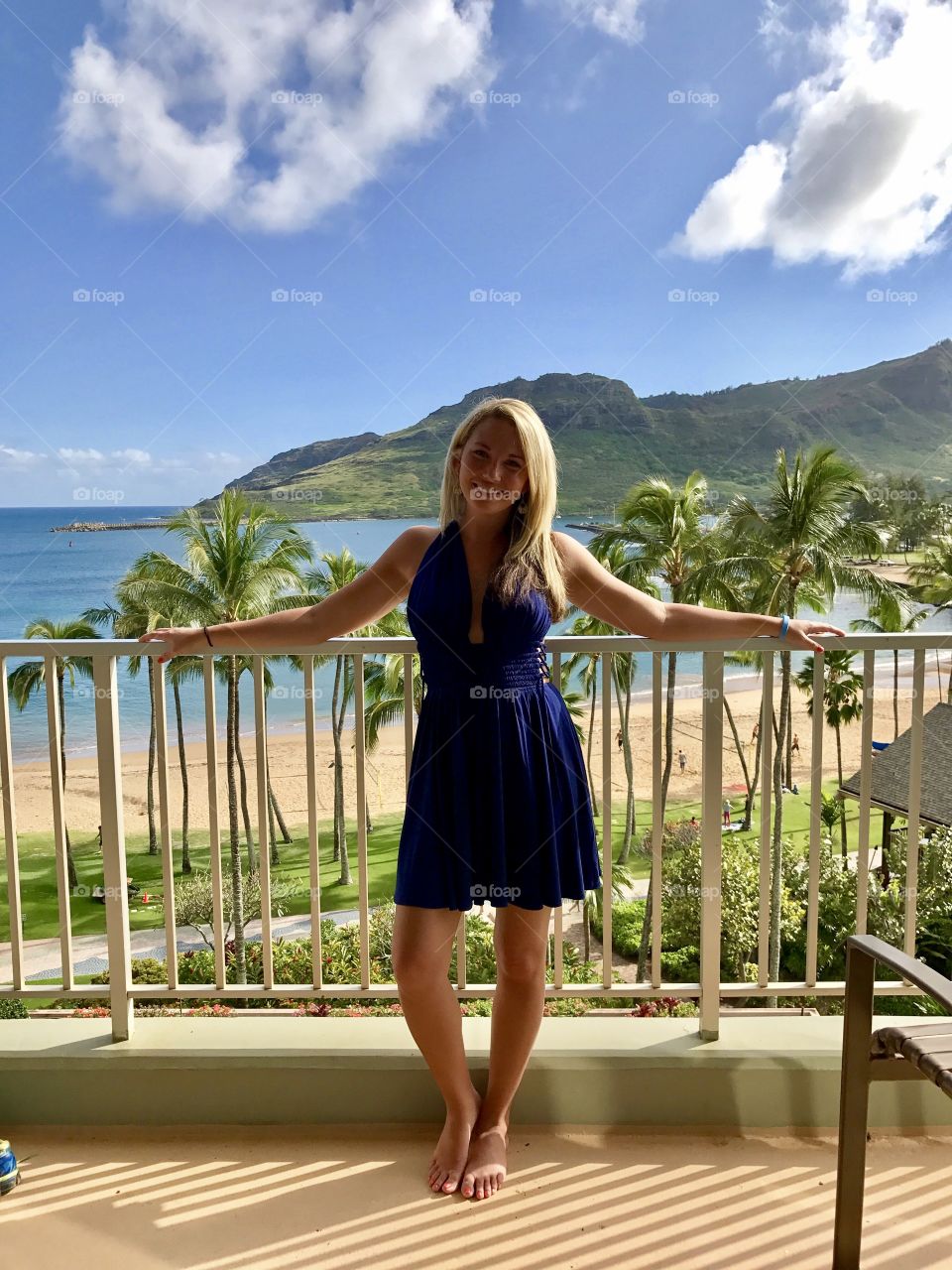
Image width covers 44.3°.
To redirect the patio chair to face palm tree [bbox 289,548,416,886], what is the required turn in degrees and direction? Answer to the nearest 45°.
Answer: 0° — it already faces it

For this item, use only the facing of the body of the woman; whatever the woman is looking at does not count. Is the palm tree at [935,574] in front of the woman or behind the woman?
behind

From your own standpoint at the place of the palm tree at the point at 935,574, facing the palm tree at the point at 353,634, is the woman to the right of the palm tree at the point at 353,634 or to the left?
left

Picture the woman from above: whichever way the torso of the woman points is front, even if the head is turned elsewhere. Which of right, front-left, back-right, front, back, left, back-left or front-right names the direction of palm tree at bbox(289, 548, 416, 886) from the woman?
back

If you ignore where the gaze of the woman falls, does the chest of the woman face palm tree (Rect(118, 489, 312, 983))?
no

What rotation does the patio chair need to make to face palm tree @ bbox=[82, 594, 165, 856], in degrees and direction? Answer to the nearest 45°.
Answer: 0° — it already faces it

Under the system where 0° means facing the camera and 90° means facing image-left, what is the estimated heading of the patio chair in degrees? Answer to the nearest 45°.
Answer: approximately 135°

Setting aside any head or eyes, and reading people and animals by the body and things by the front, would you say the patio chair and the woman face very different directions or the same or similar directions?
very different directions

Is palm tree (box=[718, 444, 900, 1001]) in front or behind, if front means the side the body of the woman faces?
behind

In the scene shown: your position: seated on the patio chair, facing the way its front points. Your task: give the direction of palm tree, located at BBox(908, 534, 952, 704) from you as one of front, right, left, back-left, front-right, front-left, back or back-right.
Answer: front-right

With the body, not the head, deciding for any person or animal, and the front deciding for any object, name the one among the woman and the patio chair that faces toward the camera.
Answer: the woman

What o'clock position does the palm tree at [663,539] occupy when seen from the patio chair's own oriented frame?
The palm tree is roughly at 1 o'clock from the patio chair.

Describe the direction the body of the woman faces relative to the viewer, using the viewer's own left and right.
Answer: facing the viewer

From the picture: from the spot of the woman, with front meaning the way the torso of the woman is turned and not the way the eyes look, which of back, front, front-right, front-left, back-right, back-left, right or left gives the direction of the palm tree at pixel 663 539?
back

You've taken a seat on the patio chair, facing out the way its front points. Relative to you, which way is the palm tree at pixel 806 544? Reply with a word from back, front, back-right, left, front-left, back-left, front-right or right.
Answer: front-right

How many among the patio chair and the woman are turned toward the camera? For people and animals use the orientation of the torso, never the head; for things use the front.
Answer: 1

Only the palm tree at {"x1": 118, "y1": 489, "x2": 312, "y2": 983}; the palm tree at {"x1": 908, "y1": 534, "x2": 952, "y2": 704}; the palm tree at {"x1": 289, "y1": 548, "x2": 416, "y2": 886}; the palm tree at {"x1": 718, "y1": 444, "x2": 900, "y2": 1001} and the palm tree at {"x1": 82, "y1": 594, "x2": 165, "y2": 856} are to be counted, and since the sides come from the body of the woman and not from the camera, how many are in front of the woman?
0
